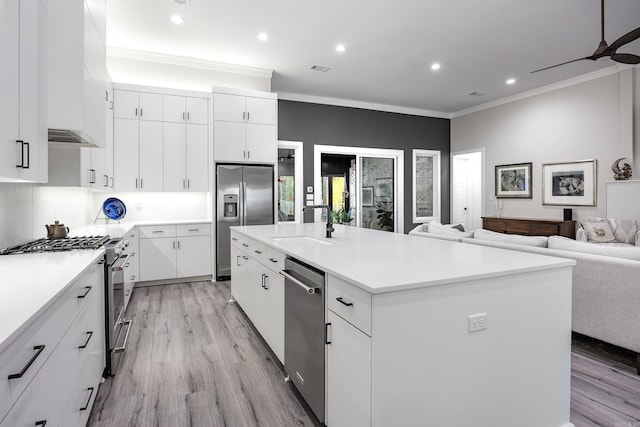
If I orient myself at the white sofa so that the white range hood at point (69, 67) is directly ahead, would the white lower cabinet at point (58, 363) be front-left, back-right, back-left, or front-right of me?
front-left

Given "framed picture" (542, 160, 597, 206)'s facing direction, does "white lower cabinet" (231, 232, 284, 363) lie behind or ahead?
ahead

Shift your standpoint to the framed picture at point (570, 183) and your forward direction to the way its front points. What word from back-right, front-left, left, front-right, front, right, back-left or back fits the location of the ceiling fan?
front-left

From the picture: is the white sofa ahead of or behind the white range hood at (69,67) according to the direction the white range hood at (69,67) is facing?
ahead

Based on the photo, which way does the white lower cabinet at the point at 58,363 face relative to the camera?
to the viewer's right

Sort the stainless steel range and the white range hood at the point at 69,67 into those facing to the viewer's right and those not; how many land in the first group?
2

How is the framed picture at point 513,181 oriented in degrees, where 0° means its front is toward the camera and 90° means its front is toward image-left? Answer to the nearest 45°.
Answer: approximately 45°

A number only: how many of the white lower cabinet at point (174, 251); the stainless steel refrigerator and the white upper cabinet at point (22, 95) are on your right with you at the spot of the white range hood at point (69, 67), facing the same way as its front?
1

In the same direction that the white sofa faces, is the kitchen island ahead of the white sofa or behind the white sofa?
behind

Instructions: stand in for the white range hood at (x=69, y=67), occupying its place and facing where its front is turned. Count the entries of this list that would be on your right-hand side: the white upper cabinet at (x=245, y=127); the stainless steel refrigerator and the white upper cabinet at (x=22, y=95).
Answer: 1

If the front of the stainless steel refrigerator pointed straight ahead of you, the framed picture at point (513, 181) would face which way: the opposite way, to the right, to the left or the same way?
to the right

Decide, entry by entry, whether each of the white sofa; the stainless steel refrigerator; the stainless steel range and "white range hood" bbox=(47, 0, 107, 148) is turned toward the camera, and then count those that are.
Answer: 1

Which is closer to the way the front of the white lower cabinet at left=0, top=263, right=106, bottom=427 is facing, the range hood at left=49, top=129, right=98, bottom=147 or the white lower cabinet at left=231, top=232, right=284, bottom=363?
the white lower cabinet

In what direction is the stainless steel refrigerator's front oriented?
toward the camera

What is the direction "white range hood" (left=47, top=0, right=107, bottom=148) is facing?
to the viewer's right

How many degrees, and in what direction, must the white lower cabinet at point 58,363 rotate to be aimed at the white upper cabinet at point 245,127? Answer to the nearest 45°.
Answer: approximately 45° to its left

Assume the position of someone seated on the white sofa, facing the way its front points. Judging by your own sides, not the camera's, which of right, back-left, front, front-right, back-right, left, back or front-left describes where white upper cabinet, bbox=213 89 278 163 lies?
back-left

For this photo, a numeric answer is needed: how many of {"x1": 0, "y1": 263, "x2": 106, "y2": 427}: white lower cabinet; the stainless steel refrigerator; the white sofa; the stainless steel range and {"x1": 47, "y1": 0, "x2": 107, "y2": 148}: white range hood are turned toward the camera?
1

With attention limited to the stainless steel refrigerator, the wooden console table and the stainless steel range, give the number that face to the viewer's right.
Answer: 1

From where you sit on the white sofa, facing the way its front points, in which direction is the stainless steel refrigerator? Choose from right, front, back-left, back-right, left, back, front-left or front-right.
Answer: back-left

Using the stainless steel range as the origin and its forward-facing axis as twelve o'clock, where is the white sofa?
The white sofa is roughly at 1 o'clock from the stainless steel range.
